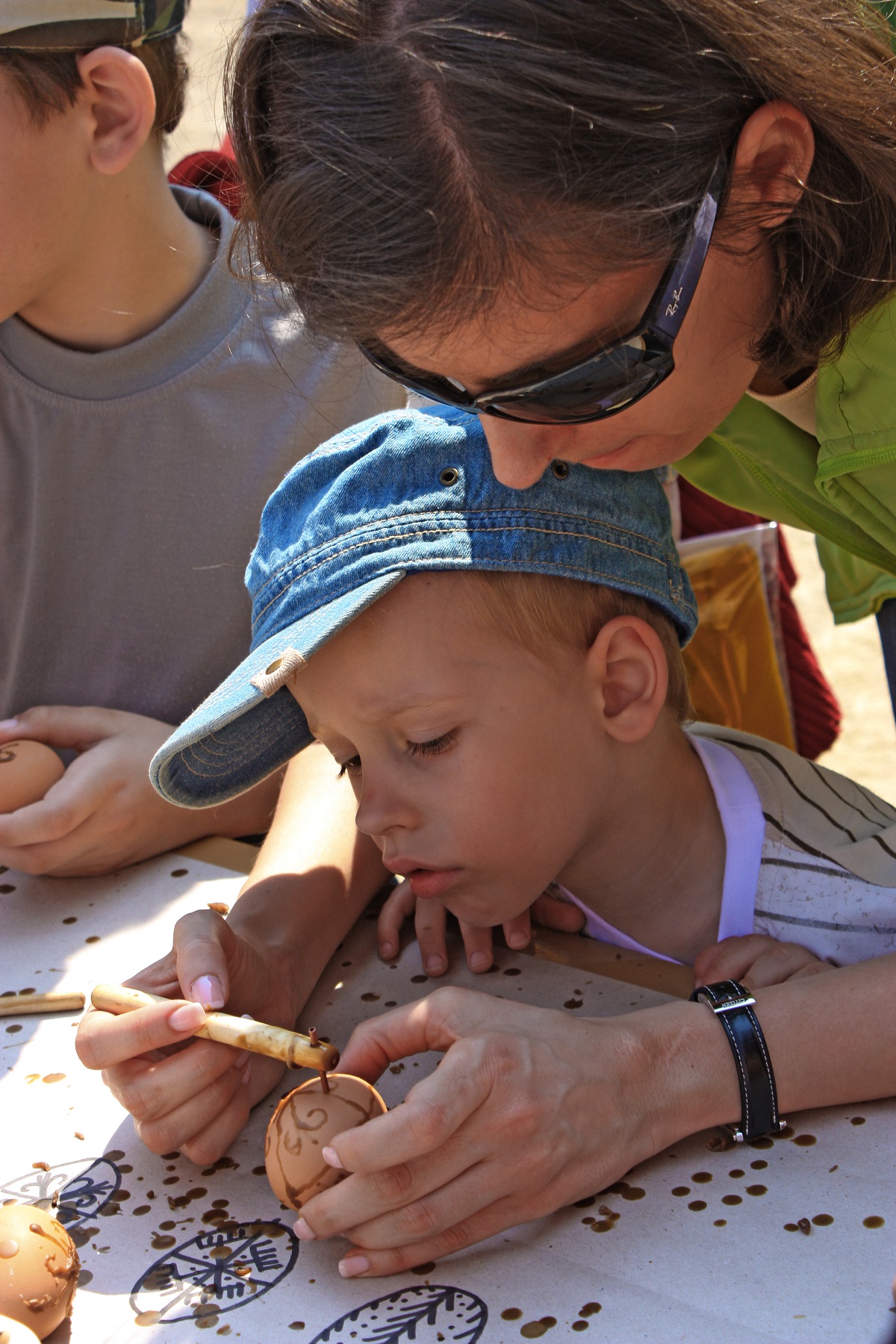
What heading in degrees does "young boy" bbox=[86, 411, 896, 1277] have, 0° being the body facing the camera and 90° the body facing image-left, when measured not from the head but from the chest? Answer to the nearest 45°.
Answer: approximately 45°

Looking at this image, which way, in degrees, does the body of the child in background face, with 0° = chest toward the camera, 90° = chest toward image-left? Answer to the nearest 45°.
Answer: approximately 45°

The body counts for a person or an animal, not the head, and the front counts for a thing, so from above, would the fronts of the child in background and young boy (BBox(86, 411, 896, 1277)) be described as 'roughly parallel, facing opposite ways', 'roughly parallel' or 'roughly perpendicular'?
roughly parallel

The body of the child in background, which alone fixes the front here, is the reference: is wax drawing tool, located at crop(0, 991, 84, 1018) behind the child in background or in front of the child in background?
in front

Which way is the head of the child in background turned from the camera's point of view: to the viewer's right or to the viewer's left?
to the viewer's left

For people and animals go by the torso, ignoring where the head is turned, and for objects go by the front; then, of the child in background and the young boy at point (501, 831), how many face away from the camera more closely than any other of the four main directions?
0

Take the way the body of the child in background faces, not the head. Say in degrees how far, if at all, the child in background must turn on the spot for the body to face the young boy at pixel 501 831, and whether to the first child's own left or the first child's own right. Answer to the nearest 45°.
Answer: approximately 45° to the first child's own left

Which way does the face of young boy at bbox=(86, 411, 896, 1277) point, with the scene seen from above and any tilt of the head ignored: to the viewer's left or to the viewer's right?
to the viewer's left

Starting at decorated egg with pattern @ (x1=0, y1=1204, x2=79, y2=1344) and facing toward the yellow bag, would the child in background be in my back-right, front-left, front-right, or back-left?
front-left

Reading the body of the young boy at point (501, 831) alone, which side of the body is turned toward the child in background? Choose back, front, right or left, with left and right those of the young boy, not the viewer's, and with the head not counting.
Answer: right
